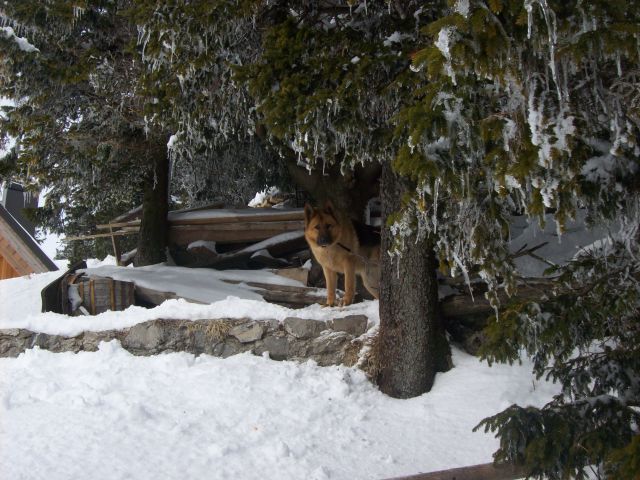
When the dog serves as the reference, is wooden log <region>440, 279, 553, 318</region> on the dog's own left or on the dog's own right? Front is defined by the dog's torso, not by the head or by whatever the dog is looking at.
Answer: on the dog's own left

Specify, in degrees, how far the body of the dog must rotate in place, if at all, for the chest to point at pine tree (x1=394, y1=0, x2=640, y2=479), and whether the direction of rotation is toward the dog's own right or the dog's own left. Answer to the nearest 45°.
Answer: approximately 45° to the dog's own left

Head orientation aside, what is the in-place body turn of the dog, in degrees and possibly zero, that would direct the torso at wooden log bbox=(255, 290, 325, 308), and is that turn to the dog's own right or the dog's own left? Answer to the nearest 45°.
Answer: approximately 90° to the dog's own right

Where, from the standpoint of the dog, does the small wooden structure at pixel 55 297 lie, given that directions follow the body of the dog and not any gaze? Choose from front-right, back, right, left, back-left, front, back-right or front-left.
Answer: front-right

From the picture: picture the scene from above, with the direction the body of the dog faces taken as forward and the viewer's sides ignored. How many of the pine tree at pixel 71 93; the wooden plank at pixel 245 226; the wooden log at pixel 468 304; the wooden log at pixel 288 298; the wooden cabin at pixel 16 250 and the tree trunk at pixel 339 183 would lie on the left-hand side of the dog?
1

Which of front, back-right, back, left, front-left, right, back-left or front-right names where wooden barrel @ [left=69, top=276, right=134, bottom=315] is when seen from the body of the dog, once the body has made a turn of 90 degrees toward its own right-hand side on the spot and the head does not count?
front-left

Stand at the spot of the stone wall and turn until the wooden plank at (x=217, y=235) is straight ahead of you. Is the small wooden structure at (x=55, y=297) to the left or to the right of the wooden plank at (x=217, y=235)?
left

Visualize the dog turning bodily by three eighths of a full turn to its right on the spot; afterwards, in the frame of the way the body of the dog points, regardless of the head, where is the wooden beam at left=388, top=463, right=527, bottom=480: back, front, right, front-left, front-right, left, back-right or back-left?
back

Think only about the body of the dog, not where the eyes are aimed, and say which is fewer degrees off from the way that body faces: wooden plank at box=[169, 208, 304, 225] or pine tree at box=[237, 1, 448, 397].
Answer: the pine tree

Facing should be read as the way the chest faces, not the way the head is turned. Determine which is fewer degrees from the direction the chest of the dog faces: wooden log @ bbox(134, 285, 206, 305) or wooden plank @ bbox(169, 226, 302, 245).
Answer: the wooden log

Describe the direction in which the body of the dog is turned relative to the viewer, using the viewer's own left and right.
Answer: facing the viewer and to the left of the viewer
